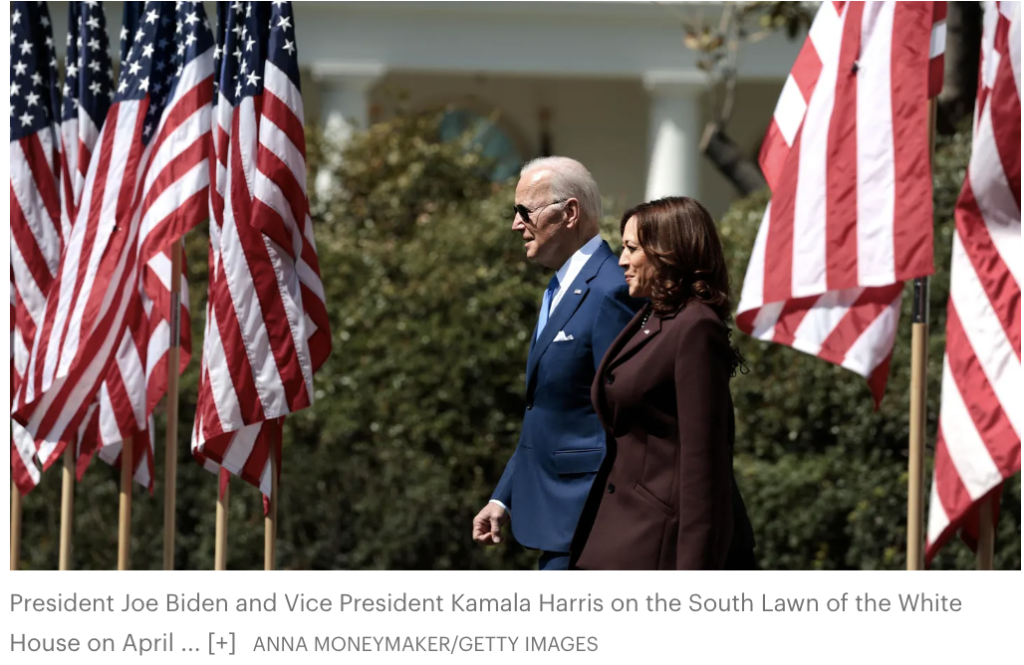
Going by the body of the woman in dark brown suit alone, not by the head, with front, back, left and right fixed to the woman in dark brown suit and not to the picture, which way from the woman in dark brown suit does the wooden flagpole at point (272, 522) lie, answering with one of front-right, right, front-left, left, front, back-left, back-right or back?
front-right

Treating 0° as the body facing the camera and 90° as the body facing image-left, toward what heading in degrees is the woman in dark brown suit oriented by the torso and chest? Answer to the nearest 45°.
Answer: approximately 90°

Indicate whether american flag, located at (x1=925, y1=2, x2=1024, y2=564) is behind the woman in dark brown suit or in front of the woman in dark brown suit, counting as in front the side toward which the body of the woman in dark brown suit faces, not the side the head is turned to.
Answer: behind

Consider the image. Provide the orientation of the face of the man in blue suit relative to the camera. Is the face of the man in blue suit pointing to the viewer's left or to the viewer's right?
to the viewer's left

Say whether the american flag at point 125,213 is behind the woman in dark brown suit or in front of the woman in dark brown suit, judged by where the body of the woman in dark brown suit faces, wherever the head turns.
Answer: in front

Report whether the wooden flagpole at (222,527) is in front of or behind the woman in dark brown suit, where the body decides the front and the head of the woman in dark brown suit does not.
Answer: in front
